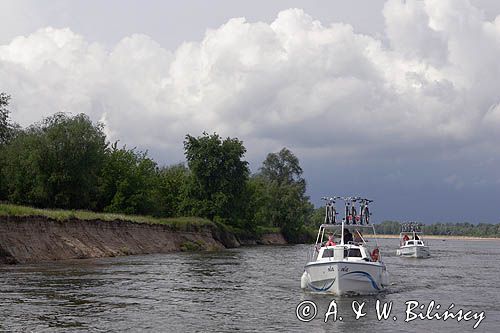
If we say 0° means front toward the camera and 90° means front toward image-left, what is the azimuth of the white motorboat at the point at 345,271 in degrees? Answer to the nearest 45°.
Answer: approximately 0°
